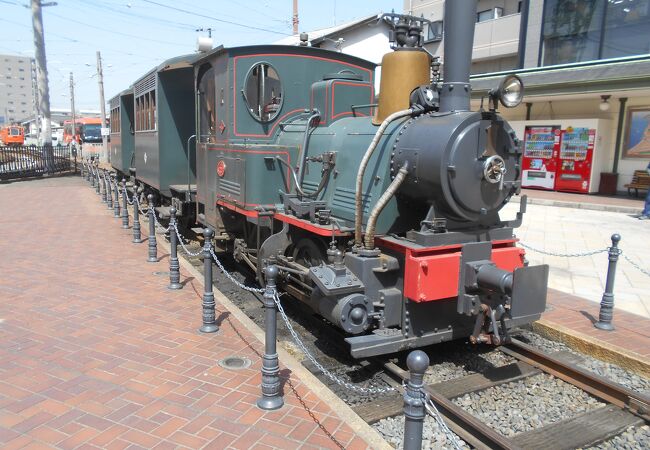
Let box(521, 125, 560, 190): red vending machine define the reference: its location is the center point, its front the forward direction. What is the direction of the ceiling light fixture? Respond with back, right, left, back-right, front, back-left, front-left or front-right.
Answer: front-left

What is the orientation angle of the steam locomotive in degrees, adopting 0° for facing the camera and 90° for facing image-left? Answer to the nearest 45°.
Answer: approximately 315°

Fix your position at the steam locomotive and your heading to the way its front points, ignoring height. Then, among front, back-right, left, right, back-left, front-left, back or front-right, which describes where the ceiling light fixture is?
left

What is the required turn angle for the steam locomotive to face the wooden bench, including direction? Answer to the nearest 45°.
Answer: approximately 90° to its left

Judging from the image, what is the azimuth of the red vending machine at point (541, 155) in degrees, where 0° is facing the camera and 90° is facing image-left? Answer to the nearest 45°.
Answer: approximately 0°

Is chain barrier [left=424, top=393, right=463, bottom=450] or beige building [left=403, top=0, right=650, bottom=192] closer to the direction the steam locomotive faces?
the chain barrier

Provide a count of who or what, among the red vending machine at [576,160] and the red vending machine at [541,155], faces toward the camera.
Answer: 2

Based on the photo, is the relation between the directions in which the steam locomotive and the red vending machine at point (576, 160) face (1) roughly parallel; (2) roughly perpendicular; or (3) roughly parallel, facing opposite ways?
roughly perpendicular

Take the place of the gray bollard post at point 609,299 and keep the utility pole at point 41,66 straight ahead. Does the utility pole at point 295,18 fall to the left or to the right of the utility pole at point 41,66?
right

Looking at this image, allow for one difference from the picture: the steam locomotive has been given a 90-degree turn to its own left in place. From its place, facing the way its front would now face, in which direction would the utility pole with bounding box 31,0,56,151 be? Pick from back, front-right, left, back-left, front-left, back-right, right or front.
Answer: left
